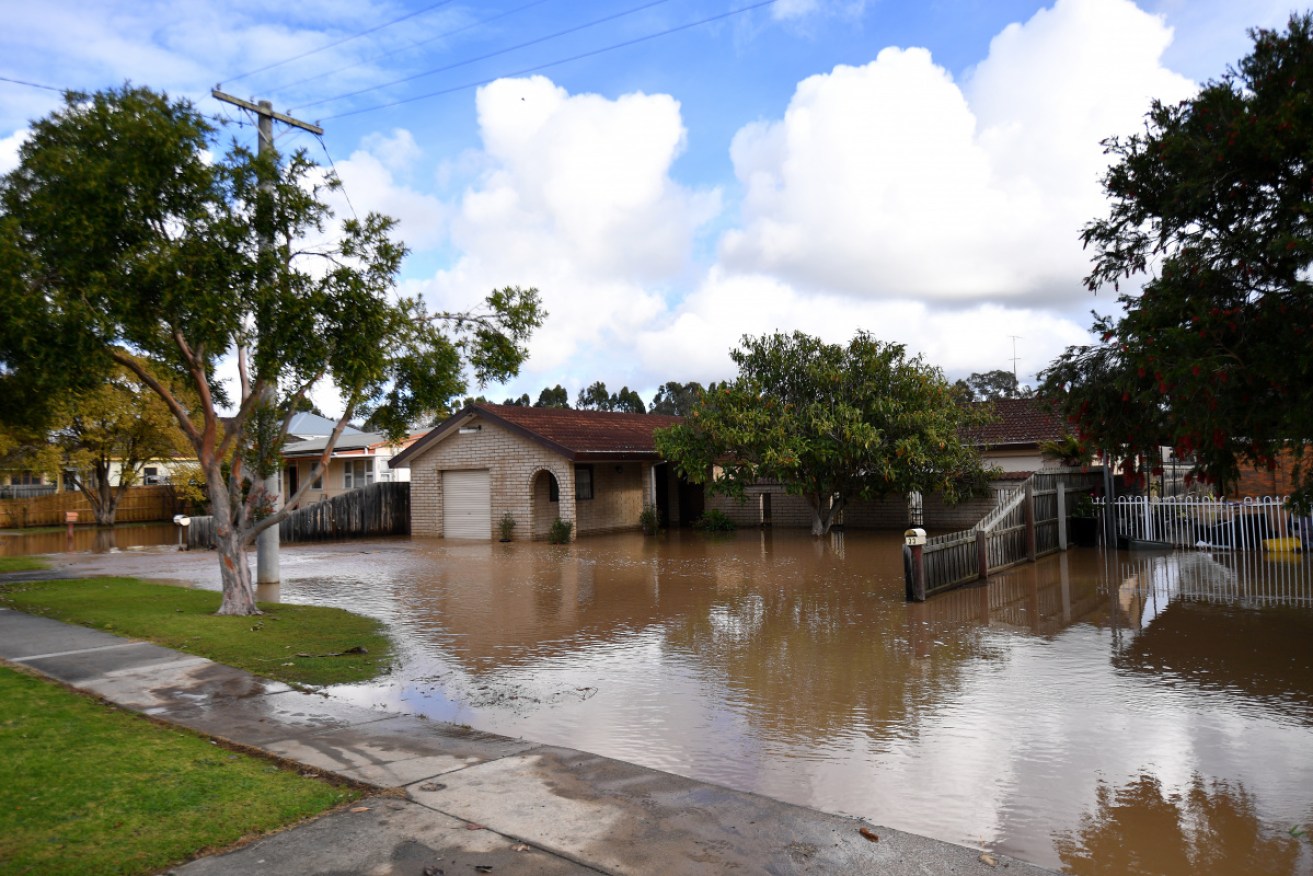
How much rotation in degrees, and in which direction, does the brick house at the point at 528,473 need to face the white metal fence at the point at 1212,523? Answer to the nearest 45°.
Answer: approximately 90° to its left

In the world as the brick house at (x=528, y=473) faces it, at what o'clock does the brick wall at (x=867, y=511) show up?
The brick wall is roughly at 8 o'clock from the brick house.

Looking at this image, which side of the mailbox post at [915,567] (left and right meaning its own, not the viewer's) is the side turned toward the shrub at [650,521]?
right

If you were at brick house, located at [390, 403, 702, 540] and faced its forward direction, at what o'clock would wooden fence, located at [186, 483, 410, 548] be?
The wooden fence is roughly at 2 o'clock from the brick house.

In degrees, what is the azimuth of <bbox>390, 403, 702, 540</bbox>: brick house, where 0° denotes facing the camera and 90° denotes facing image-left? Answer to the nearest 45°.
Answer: approximately 45°

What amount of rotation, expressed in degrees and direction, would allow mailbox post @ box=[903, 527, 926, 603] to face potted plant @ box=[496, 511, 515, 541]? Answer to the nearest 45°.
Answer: approximately 90° to its right

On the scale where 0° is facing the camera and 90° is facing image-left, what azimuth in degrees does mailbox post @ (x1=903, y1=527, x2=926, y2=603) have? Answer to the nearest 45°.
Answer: approximately 45°

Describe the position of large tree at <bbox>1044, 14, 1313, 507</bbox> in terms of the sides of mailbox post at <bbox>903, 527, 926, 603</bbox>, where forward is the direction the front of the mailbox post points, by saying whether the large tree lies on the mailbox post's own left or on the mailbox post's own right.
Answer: on the mailbox post's own left

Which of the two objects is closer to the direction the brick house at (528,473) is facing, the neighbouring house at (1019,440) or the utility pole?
the utility pole
